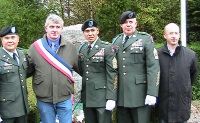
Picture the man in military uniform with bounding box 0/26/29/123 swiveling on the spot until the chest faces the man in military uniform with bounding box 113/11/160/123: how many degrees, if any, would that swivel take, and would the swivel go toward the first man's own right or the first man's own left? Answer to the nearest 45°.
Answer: approximately 45° to the first man's own left

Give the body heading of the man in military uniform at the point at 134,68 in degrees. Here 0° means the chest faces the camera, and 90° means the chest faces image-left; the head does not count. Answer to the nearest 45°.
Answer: approximately 45°

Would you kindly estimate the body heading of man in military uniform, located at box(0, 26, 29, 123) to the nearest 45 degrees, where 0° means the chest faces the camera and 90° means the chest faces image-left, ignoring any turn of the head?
approximately 315°

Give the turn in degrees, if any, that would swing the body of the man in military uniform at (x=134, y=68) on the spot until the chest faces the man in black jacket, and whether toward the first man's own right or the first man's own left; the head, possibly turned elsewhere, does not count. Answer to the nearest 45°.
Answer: approximately 135° to the first man's own left

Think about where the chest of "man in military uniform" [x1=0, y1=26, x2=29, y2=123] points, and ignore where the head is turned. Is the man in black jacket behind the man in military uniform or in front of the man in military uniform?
in front

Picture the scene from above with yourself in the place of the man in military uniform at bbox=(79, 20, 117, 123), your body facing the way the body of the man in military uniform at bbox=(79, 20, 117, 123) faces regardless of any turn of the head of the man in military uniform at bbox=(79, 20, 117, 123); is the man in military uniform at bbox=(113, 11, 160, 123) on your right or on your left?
on your left

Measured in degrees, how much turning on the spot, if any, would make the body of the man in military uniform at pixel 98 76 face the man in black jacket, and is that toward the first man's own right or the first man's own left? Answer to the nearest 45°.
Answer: approximately 135° to the first man's own left

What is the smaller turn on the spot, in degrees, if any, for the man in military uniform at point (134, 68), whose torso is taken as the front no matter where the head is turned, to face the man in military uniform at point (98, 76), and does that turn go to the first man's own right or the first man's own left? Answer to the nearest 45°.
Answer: approximately 45° to the first man's own right

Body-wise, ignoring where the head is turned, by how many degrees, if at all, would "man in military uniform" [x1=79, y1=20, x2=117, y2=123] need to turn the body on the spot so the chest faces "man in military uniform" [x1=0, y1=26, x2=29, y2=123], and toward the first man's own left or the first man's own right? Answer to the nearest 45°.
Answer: approximately 45° to the first man's own right
